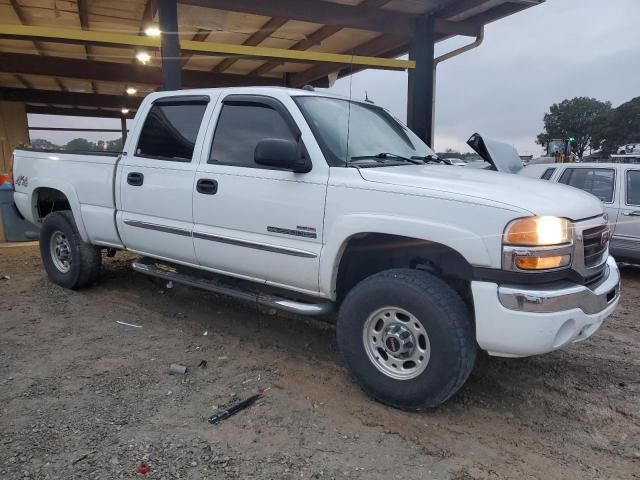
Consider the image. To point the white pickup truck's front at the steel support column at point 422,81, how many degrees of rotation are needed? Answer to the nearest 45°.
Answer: approximately 135° to its left

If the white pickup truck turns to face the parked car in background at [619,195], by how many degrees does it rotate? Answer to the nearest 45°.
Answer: approximately 90° to its left

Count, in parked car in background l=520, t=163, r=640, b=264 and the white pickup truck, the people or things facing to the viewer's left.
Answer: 0

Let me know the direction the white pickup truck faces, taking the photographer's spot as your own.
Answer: facing the viewer and to the right of the viewer

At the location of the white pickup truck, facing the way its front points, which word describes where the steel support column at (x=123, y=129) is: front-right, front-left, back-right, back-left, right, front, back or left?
back

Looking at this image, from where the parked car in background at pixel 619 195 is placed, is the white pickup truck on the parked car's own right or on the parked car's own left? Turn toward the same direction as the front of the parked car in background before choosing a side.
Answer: on the parked car's own right

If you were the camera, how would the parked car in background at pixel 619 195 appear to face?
facing to the right of the viewer

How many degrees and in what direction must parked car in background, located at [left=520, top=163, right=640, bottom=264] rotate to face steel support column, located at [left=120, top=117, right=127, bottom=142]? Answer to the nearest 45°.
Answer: approximately 180°

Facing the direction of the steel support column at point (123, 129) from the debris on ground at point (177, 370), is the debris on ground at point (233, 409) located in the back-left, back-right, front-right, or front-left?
back-right
